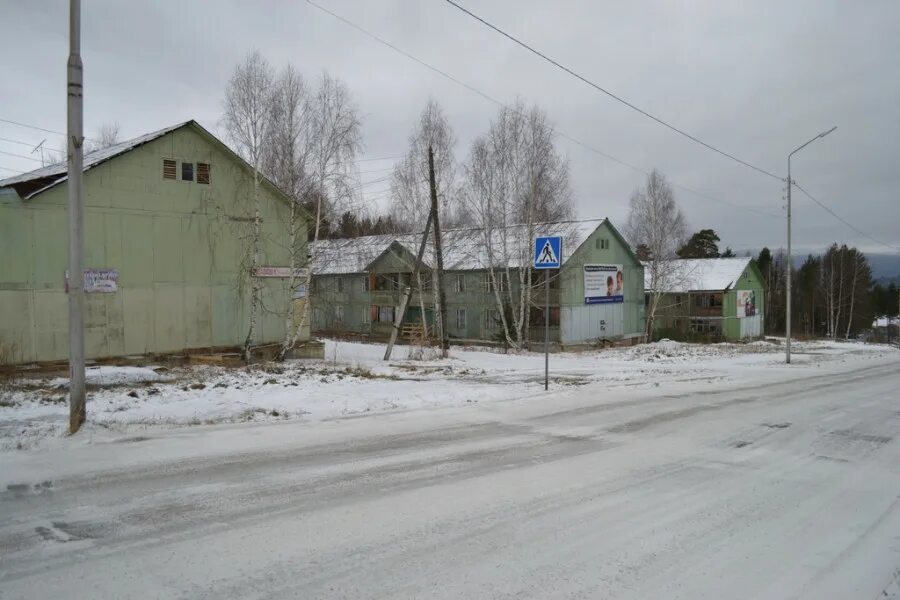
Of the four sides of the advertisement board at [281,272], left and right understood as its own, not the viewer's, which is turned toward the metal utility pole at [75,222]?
front

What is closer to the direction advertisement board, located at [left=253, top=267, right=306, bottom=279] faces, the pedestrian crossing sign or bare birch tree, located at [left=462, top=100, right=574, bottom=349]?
the pedestrian crossing sign

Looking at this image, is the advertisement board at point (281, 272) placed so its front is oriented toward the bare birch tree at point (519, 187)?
no

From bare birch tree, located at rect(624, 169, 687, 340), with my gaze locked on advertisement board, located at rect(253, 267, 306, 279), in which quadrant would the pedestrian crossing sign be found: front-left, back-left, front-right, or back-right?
front-left

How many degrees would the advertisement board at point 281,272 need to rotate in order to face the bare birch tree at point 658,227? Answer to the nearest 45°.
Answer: approximately 135° to its left

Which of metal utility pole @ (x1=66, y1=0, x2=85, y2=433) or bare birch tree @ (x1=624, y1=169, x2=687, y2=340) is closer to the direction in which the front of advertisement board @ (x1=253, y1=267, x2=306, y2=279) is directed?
the metal utility pole

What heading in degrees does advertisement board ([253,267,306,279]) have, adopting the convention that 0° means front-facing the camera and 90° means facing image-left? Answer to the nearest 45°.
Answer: approximately 0°
